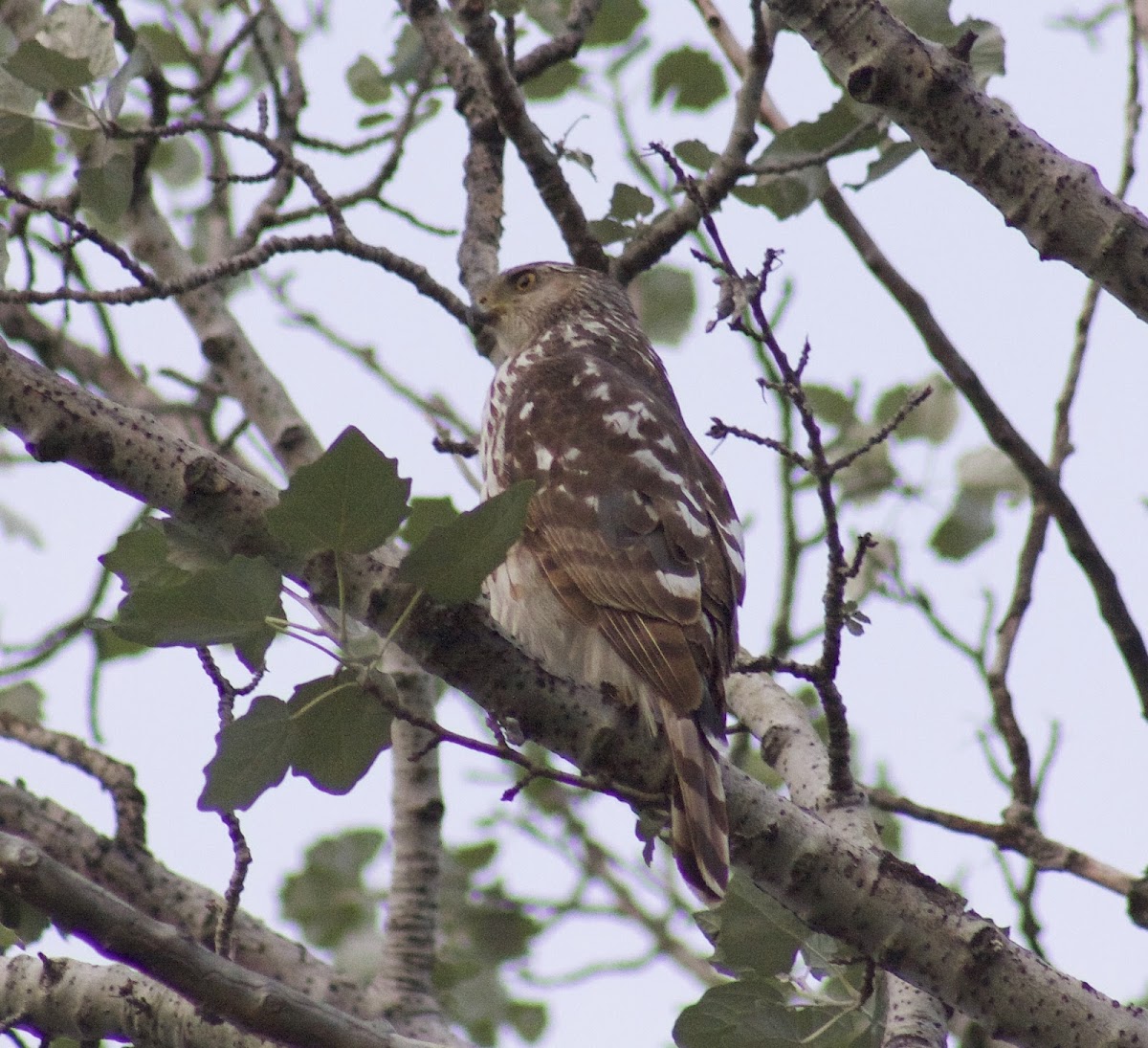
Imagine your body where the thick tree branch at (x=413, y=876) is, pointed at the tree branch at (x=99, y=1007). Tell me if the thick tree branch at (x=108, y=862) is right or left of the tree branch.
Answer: right

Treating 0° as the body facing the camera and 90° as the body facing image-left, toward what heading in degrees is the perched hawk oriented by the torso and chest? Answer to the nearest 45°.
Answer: approximately 135°
